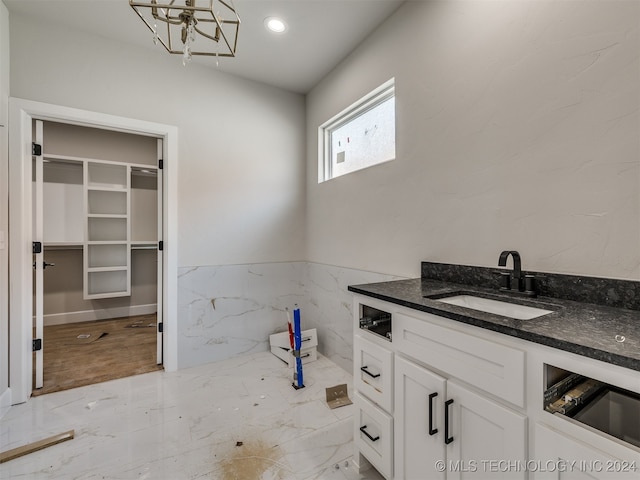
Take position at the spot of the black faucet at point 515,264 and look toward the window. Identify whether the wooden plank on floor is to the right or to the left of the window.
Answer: left

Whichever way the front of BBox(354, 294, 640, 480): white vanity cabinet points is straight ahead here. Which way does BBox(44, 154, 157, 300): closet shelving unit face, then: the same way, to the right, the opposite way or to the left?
to the left

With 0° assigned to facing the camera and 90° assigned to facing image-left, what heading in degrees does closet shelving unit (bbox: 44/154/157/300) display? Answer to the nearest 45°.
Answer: approximately 0°

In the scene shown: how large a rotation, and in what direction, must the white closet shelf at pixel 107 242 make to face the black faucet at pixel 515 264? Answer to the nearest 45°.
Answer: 0° — it already faces it
